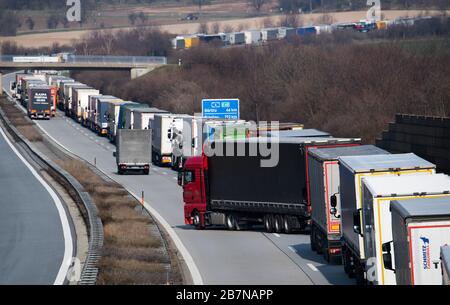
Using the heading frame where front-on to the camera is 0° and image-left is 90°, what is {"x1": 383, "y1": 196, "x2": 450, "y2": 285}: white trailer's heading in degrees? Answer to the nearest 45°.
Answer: approximately 135°

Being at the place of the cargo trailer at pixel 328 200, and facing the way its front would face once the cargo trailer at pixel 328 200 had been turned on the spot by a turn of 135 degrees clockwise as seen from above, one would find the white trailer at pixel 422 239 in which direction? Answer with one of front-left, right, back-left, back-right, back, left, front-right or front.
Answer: right

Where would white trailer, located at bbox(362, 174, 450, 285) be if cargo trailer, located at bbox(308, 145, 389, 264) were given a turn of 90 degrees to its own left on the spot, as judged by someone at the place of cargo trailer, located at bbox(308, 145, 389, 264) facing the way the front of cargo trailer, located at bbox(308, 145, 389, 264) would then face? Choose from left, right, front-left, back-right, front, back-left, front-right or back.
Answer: front-left

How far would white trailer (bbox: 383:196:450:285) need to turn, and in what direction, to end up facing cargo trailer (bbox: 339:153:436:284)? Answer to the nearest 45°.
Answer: approximately 45° to its right

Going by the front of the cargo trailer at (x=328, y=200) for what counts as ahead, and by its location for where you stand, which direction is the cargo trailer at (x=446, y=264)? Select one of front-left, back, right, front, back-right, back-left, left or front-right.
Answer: back-left

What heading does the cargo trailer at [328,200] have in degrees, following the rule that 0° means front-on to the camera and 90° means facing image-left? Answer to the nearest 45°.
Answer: approximately 135°

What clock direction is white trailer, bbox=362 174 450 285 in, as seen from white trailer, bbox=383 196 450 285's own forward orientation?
white trailer, bbox=362 174 450 285 is roughly at 1 o'clock from white trailer, bbox=383 196 450 285.

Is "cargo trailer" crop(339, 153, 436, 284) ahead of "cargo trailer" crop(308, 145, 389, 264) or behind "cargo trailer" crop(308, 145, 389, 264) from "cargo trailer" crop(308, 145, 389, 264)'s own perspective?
behind

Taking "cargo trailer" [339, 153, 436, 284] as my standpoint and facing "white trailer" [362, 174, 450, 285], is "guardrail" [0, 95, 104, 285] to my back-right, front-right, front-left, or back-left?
back-right
